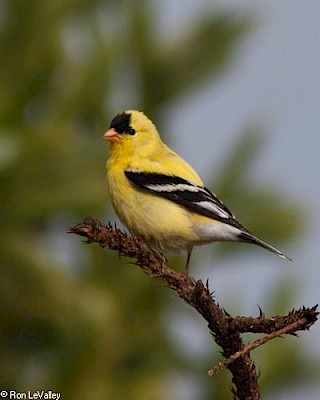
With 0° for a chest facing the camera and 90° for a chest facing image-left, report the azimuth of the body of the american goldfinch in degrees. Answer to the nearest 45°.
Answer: approximately 90°
